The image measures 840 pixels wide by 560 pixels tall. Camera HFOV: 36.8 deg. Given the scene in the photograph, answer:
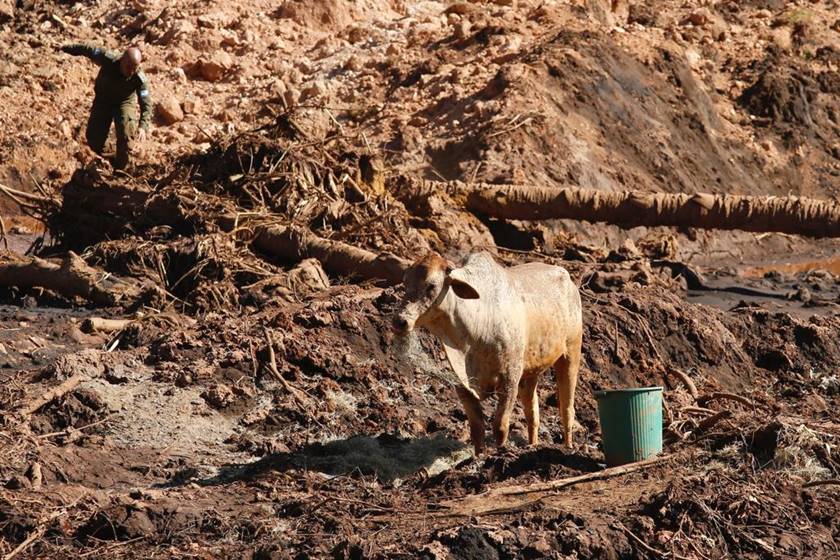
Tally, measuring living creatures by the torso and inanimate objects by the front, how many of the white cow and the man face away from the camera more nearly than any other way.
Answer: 0

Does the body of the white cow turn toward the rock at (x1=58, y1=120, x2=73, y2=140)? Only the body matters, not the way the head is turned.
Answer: no

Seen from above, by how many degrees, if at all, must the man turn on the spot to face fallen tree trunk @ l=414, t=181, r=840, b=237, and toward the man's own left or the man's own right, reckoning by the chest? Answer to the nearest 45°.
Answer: approximately 90° to the man's own left

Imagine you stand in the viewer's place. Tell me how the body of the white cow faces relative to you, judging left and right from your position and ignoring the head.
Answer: facing the viewer and to the left of the viewer

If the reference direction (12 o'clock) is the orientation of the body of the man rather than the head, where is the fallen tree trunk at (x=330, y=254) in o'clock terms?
The fallen tree trunk is roughly at 11 o'clock from the man.

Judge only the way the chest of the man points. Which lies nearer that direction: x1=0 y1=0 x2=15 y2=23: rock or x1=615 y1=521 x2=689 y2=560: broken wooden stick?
the broken wooden stick

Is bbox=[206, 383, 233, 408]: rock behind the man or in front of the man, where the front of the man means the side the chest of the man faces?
in front

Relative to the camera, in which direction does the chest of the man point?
toward the camera

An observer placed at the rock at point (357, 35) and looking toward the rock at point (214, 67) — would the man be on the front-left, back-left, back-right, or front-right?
front-left

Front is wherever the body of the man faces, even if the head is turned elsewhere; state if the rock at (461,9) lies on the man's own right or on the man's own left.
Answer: on the man's own left

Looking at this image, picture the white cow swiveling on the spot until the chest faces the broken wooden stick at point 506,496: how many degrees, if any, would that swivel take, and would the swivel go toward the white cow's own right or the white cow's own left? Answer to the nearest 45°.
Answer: approximately 45° to the white cow's own left

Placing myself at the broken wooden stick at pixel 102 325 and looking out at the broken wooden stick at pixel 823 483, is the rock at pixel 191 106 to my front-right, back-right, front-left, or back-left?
back-left

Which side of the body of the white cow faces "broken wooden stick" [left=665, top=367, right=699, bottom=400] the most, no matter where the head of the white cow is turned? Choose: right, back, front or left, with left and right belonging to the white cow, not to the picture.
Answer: back

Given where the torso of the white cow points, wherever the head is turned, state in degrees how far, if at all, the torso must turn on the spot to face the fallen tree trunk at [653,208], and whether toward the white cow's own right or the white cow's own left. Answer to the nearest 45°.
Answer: approximately 135° to the white cow's own right

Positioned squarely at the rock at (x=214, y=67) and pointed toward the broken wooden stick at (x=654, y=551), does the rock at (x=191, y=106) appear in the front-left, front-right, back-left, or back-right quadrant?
front-right

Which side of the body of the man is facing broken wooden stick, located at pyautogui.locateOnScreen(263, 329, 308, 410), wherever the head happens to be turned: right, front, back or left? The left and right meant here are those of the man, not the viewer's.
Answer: front

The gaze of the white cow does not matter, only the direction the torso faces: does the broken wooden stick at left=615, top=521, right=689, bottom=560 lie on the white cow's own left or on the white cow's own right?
on the white cow's own left

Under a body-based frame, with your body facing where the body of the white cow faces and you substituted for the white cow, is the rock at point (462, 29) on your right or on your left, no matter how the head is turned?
on your right
